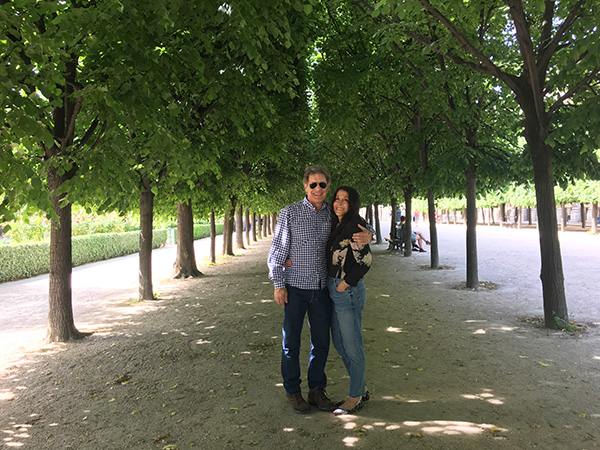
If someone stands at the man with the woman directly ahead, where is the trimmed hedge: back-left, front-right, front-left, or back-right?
back-left

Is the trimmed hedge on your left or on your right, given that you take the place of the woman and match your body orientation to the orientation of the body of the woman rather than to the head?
on your right

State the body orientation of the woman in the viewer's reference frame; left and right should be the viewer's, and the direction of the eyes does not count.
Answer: facing the viewer and to the left of the viewer

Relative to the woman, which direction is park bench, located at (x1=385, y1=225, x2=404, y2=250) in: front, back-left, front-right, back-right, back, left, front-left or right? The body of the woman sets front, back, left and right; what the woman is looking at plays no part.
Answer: back-right
